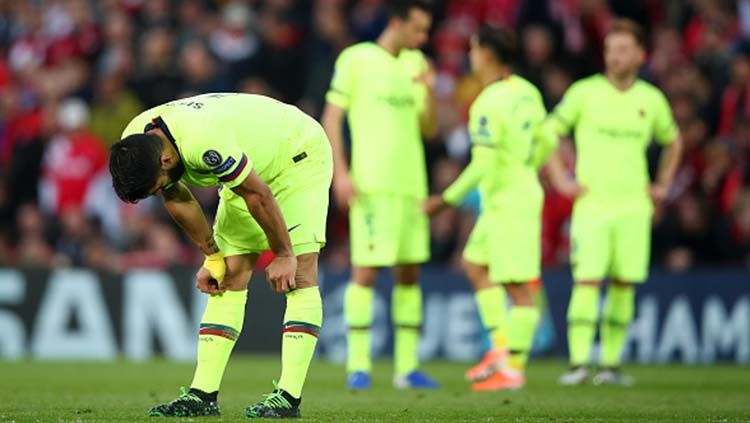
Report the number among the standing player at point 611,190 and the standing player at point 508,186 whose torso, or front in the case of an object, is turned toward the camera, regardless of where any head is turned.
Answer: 1

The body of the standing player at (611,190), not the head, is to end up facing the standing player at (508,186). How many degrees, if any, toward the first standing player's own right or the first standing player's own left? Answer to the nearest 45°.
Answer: approximately 45° to the first standing player's own right

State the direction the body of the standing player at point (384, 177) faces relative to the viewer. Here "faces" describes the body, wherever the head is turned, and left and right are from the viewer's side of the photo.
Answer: facing the viewer and to the right of the viewer

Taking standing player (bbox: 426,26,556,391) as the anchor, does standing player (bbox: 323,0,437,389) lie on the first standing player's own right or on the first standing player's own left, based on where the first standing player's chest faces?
on the first standing player's own left

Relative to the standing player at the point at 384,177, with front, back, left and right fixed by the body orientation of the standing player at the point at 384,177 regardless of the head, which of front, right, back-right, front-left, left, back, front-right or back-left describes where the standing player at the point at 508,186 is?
front-left

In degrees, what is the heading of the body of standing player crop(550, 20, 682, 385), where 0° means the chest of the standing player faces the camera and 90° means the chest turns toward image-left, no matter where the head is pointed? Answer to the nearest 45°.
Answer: approximately 0°

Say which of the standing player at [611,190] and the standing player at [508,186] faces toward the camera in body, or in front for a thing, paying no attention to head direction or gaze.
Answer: the standing player at [611,190]

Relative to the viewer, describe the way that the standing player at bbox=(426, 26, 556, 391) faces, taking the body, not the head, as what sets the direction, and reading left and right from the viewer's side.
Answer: facing away from the viewer and to the left of the viewer

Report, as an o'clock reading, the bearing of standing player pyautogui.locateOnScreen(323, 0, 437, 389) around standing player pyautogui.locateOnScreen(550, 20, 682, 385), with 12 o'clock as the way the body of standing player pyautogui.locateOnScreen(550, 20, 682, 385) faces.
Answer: standing player pyautogui.locateOnScreen(323, 0, 437, 389) is roughly at 2 o'clock from standing player pyautogui.locateOnScreen(550, 20, 682, 385).

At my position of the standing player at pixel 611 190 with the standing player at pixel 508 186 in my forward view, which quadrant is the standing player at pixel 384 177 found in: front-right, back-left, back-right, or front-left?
front-right

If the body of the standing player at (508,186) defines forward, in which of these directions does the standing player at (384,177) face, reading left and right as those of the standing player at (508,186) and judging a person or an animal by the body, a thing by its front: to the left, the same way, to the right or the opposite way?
the opposite way

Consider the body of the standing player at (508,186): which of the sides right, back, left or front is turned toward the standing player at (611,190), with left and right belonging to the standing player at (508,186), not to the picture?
right

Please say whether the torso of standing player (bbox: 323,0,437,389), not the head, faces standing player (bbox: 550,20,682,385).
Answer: no
